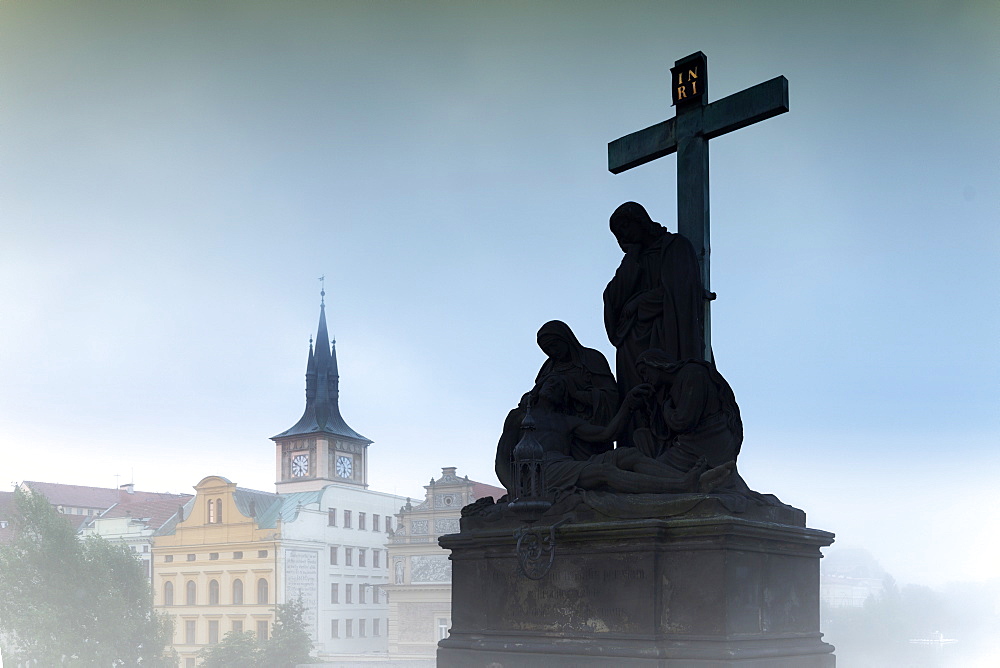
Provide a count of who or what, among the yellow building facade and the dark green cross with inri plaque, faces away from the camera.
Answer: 0

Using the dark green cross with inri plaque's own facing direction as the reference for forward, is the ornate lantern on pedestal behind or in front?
in front

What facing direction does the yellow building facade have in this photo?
toward the camera

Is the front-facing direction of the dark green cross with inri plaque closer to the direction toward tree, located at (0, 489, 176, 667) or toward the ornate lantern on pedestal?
the ornate lantern on pedestal

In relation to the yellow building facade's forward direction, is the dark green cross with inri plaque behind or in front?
in front

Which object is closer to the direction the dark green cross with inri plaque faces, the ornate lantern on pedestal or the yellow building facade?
the ornate lantern on pedestal

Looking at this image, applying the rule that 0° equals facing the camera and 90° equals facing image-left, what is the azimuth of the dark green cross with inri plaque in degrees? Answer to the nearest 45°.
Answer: approximately 45°

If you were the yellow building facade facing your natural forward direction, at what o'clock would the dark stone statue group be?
The dark stone statue group is roughly at 12 o'clock from the yellow building facade.
